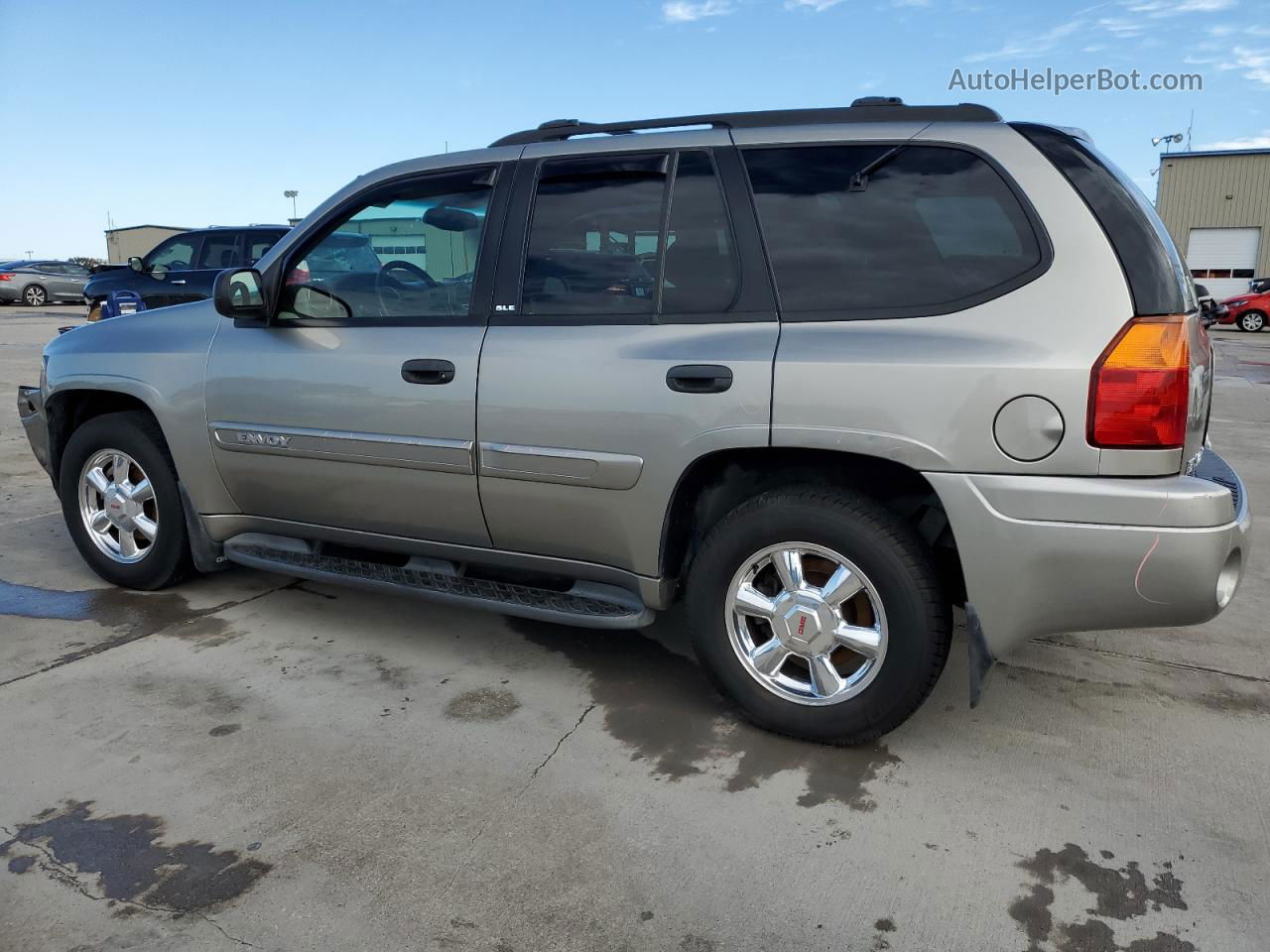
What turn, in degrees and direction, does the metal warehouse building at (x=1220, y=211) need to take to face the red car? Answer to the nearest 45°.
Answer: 0° — it already faces it

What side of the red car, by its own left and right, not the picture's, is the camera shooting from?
left

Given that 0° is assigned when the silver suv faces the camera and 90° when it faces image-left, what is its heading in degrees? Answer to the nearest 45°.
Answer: approximately 135°

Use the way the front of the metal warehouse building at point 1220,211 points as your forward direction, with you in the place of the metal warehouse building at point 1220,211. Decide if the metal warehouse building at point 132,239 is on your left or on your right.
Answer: on your right

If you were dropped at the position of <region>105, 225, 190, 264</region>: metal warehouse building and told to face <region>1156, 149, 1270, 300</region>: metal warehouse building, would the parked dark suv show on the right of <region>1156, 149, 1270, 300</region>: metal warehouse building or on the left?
right

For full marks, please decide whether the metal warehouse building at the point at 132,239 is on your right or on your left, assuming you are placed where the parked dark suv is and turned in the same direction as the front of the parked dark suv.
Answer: on your right

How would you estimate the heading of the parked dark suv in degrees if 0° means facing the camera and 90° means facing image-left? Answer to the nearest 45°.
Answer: approximately 90°

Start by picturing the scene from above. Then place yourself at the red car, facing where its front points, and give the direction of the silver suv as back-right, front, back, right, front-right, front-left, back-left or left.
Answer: left

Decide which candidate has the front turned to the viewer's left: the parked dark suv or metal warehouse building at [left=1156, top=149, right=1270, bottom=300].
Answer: the parked dark suv

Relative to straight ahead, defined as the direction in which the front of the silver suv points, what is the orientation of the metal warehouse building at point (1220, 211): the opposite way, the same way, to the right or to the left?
to the left

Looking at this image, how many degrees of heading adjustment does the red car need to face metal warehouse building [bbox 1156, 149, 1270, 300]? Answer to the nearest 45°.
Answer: approximately 90° to its right

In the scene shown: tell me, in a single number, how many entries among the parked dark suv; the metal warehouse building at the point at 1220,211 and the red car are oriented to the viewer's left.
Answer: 2

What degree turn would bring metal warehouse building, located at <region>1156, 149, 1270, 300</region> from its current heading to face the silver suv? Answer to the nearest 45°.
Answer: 0° — it already faces it
